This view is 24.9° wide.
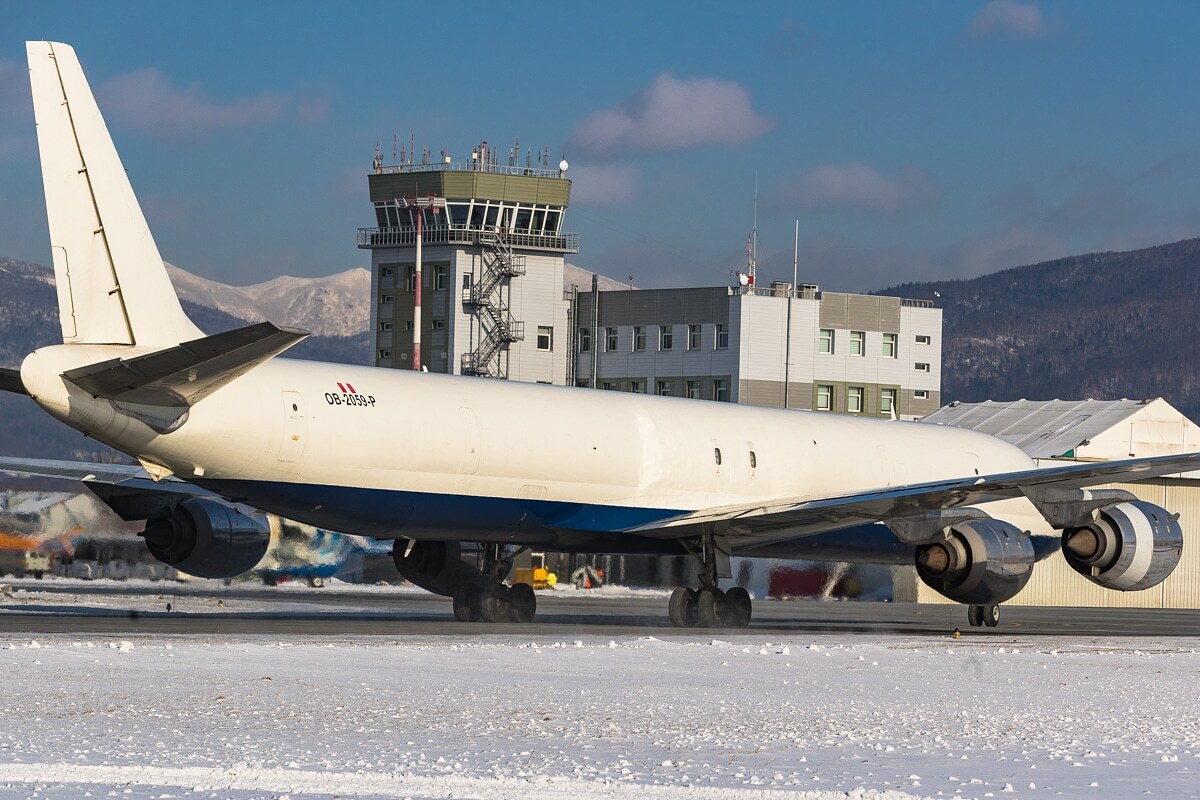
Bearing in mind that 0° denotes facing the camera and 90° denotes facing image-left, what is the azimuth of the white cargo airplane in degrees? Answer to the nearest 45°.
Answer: approximately 225°
